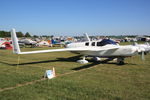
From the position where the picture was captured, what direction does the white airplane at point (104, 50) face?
facing the viewer and to the right of the viewer
